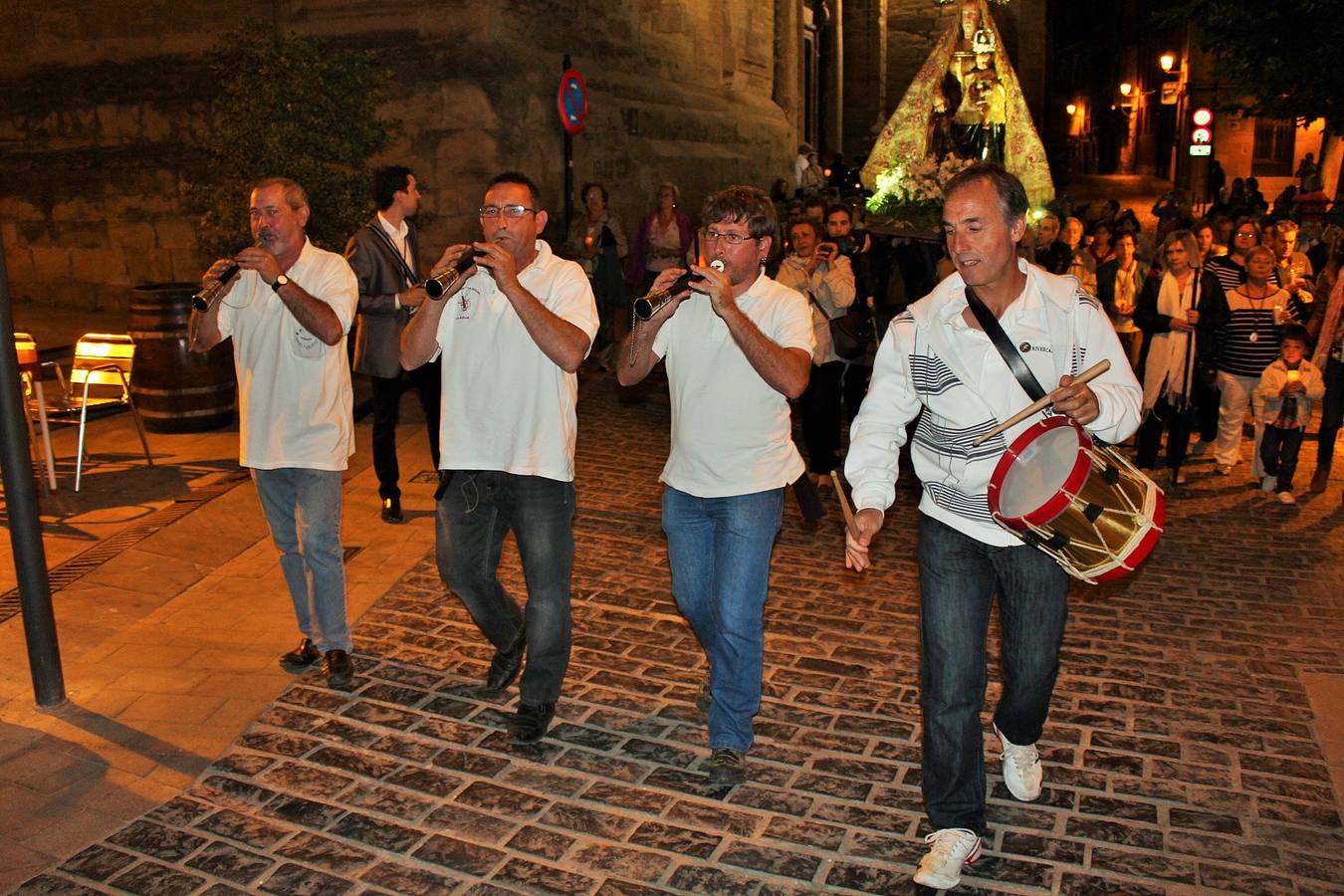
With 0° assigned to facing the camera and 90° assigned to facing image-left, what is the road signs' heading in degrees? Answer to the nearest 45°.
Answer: approximately 0°
